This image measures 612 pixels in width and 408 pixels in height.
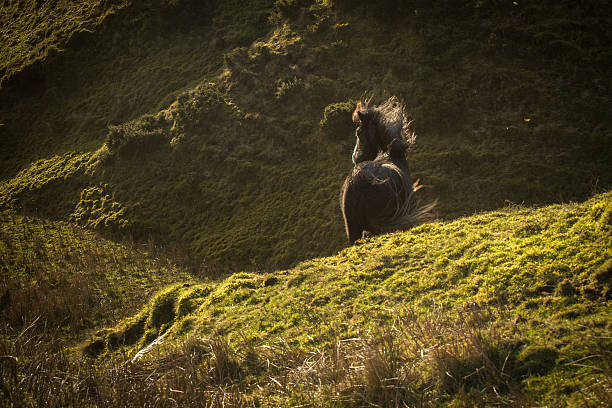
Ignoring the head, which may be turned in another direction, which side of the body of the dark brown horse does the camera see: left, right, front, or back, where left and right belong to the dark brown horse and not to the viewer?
back
